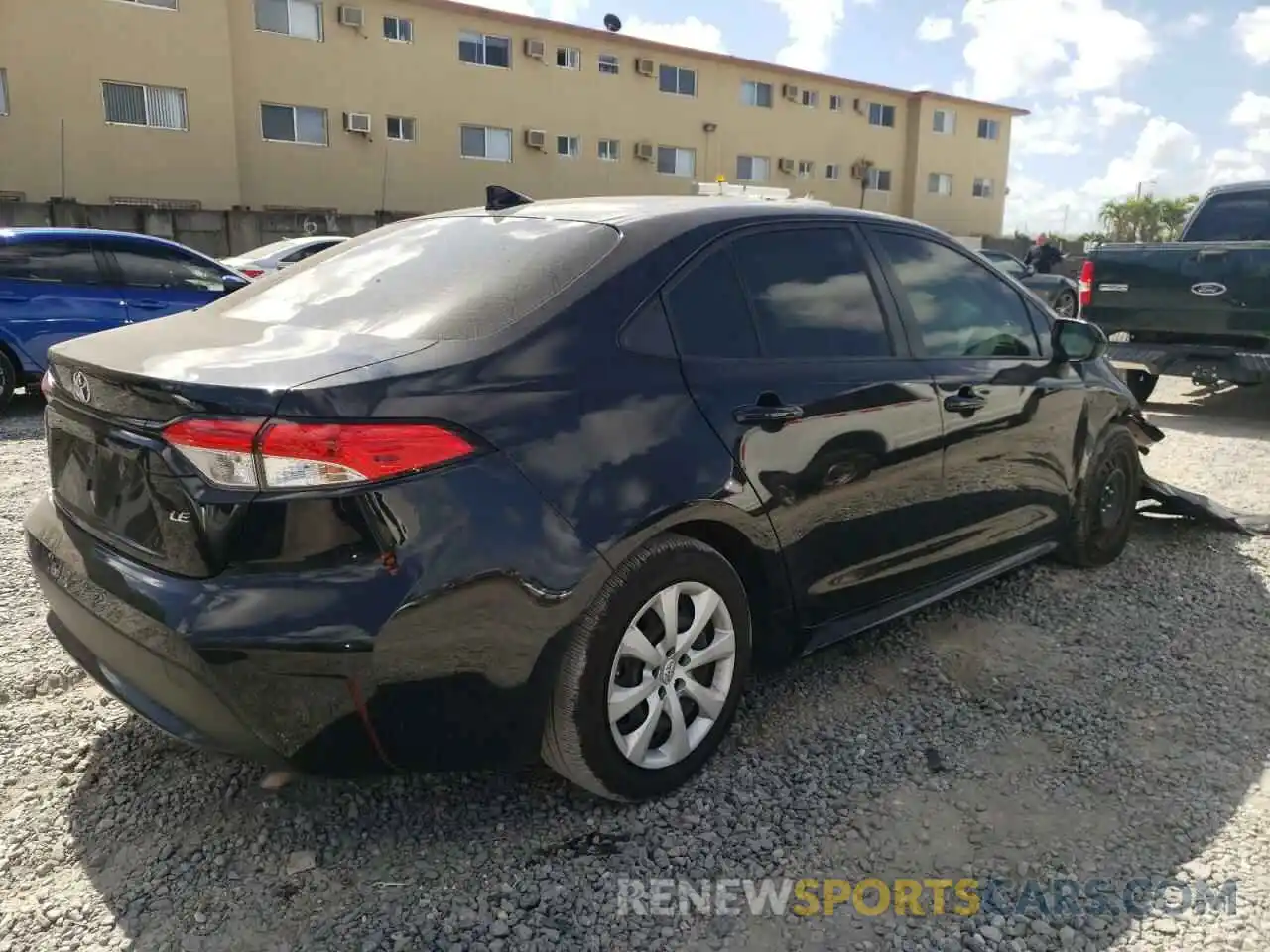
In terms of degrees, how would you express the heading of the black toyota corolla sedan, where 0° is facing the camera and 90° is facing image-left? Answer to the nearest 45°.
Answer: approximately 225°

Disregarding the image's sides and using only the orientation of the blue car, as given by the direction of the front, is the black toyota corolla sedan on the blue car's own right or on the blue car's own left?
on the blue car's own right

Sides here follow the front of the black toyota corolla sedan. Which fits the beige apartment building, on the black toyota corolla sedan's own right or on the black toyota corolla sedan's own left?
on the black toyota corolla sedan's own left

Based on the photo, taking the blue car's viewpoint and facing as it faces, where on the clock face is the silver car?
The silver car is roughly at 10 o'clock from the blue car.

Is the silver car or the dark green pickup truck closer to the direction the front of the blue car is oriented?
the dark green pickup truck

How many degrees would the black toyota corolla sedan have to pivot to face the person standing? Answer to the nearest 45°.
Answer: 0° — it already faces them

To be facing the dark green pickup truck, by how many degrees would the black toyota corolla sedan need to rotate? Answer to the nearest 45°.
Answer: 0° — it already faces it

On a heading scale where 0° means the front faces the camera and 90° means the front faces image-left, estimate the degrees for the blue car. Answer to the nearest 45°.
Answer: approximately 270°

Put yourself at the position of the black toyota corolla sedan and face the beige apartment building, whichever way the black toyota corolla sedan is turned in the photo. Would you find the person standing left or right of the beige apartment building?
right
